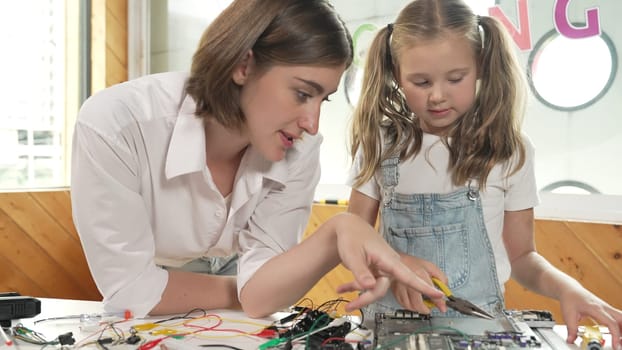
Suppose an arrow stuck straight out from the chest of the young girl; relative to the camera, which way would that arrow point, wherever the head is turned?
toward the camera

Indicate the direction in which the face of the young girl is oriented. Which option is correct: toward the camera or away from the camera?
toward the camera

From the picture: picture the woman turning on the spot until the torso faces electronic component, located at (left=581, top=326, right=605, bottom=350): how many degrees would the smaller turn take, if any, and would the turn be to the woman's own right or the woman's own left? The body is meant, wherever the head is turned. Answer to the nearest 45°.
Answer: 0° — they already face it

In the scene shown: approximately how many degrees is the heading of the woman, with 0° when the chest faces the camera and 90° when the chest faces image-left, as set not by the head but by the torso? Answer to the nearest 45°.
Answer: approximately 315°

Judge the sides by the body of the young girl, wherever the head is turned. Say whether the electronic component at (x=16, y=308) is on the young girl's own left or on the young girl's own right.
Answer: on the young girl's own right

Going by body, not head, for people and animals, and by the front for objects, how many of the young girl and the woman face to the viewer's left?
0

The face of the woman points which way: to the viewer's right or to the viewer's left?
to the viewer's right

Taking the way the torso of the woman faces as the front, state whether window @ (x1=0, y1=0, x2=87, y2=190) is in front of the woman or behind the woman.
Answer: behind
